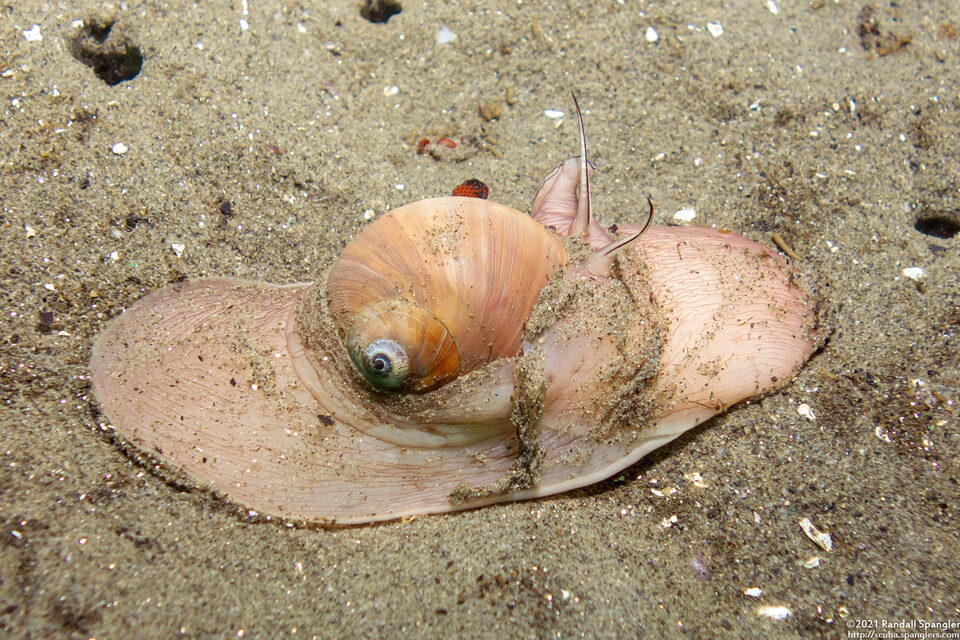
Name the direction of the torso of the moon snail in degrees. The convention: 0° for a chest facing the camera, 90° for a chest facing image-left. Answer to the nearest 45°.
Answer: approximately 270°

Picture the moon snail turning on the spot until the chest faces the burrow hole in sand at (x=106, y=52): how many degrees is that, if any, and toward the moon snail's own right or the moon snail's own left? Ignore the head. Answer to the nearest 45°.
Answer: approximately 135° to the moon snail's own left

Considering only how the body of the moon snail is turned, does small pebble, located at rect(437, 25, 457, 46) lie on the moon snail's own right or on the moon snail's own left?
on the moon snail's own left

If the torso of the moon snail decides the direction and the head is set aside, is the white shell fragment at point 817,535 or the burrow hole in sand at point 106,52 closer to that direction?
the white shell fragment

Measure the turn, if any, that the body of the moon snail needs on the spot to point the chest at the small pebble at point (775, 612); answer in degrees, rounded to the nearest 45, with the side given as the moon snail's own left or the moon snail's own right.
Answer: approximately 45° to the moon snail's own right

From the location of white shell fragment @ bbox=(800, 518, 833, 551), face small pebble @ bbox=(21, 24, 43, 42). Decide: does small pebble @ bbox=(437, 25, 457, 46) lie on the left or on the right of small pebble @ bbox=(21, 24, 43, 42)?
right
